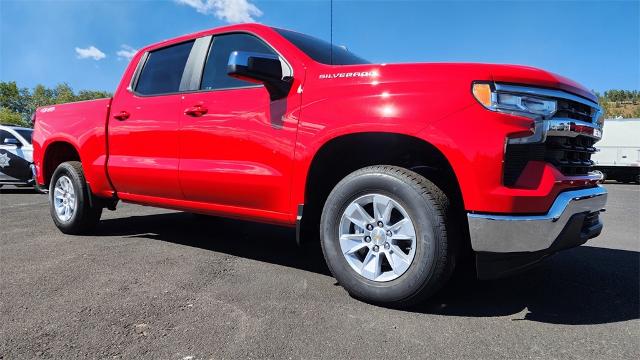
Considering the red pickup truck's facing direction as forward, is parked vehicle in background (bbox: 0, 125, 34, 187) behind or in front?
behind

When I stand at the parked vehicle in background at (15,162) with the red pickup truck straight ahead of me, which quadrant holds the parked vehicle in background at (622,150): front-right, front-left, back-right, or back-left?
front-left

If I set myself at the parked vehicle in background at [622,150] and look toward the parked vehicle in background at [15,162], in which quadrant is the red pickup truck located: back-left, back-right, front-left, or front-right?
front-left

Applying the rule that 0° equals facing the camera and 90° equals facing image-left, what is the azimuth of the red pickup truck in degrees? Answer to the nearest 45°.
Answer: approximately 315°

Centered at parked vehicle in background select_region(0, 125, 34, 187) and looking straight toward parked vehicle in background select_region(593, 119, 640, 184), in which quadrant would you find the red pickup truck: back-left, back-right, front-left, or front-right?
front-right

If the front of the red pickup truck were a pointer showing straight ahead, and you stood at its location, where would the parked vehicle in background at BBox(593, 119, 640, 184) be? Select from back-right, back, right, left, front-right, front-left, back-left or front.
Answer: left
